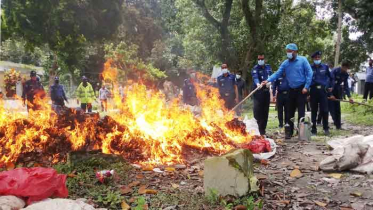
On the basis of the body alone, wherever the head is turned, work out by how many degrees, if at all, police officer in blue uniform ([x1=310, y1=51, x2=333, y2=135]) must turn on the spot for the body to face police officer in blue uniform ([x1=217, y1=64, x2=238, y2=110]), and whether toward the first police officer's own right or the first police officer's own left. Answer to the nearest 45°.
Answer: approximately 135° to the first police officer's own right

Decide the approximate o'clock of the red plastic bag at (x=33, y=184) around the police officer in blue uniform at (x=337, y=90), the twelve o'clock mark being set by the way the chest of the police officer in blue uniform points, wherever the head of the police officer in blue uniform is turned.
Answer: The red plastic bag is roughly at 2 o'clock from the police officer in blue uniform.

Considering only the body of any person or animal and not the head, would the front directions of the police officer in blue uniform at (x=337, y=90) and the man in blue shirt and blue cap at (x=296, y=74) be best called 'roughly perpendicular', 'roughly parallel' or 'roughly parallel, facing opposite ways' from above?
roughly perpendicular

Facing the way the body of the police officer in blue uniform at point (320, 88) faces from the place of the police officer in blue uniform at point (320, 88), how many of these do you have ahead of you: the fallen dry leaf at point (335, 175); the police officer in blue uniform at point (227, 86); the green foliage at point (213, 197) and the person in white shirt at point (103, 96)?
2

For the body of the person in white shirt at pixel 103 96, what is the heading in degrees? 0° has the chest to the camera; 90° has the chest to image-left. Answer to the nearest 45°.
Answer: approximately 0°
